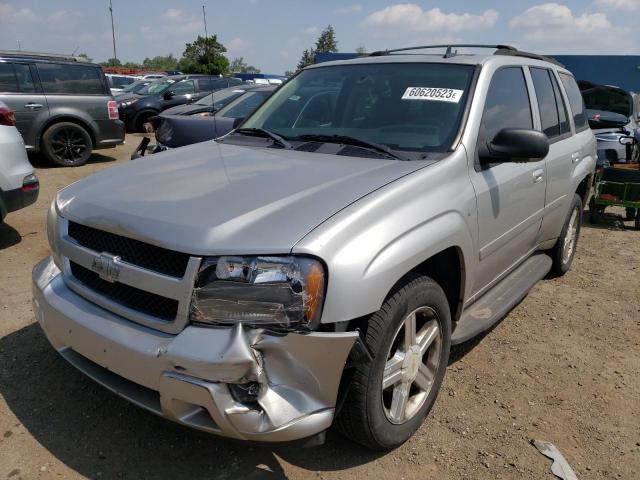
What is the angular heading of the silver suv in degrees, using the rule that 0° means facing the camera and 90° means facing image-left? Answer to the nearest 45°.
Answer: approximately 45°

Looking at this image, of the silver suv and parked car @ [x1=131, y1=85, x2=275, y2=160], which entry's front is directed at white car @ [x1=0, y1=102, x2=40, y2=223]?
the parked car

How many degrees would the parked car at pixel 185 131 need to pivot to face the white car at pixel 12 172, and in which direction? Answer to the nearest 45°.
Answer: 0° — it already faces it

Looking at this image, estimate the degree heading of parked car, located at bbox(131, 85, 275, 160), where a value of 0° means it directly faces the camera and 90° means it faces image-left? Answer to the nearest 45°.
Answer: approximately 45°

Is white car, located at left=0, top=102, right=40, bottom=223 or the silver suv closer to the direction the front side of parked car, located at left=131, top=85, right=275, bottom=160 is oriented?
the white car

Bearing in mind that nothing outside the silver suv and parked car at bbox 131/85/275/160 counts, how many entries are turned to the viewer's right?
0

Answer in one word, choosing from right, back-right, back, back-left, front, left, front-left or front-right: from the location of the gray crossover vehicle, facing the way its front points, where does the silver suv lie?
left

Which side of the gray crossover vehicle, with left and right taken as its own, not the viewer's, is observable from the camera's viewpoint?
left

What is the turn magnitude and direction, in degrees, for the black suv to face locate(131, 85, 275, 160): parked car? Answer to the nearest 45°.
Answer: approximately 45° to its left

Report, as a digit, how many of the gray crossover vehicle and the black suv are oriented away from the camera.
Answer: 0
